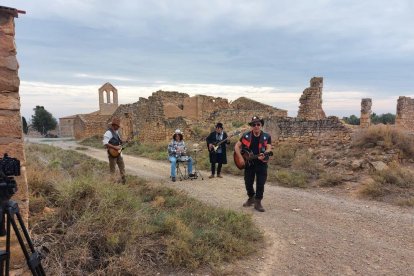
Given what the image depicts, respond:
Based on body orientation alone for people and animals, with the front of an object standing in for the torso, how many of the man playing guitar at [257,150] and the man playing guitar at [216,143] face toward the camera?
2

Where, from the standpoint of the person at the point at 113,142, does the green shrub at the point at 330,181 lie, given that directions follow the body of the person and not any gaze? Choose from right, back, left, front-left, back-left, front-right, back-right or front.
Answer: front-left

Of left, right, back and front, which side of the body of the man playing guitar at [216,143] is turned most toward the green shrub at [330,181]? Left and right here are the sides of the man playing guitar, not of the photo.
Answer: left

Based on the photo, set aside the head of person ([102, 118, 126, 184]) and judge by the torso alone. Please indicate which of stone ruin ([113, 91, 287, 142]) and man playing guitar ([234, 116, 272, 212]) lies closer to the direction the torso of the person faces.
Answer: the man playing guitar

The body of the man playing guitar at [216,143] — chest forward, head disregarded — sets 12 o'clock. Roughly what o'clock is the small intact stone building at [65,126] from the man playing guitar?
The small intact stone building is roughly at 5 o'clock from the man playing guitar.

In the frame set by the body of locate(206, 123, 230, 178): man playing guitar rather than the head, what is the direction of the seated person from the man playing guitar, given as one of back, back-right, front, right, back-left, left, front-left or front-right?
right

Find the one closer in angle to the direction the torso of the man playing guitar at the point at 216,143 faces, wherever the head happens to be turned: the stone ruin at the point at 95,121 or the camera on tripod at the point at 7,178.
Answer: the camera on tripod

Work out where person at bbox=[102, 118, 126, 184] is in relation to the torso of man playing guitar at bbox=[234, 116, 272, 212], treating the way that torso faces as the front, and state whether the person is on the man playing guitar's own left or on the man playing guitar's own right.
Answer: on the man playing guitar's own right

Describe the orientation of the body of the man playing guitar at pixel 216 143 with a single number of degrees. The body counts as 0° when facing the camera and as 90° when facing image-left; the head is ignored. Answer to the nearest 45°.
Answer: approximately 0°
